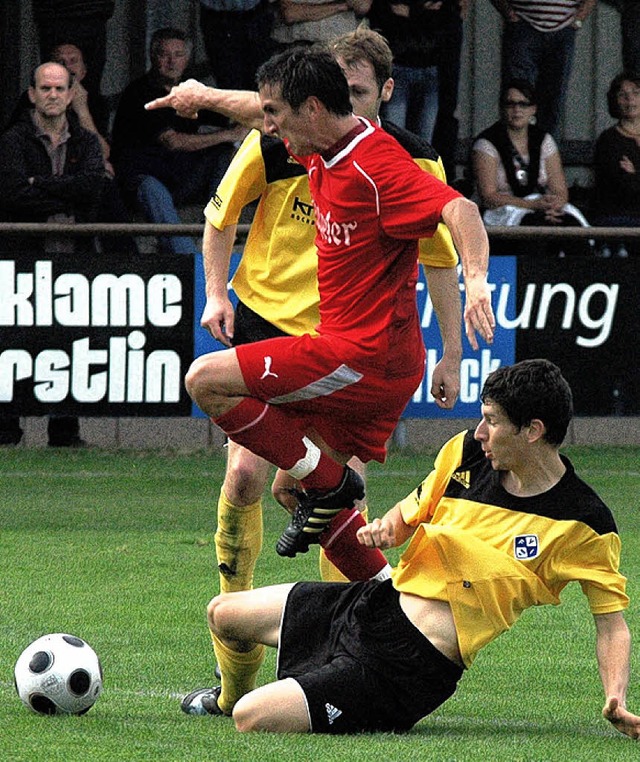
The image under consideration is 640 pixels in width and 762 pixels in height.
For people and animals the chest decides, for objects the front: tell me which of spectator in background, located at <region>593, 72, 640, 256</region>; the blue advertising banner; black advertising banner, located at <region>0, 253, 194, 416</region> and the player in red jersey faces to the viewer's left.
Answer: the player in red jersey

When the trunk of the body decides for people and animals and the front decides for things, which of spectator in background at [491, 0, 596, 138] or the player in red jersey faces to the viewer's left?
the player in red jersey

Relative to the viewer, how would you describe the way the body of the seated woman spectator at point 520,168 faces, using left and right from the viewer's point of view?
facing the viewer

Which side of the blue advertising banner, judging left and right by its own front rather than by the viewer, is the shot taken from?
front

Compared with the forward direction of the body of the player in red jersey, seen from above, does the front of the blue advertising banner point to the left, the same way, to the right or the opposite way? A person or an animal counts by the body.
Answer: to the left

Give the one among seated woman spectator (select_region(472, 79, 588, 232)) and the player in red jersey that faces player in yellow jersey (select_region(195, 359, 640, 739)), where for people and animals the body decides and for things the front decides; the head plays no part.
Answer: the seated woman spectator

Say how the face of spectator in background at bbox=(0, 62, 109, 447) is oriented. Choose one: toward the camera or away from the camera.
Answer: toward the camera

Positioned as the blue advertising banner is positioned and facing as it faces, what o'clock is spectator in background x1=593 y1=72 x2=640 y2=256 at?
The spectator in background is roughly at 7 o'clock from the blue advertising banner.

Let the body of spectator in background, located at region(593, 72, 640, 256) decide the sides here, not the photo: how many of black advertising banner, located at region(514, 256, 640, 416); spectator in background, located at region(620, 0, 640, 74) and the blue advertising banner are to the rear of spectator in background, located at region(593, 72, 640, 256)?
1

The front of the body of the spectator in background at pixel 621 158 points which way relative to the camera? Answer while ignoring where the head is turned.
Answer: toward the camera

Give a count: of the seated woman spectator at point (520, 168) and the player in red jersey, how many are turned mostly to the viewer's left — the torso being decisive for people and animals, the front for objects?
1

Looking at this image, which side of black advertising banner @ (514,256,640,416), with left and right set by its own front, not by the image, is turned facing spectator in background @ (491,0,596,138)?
back

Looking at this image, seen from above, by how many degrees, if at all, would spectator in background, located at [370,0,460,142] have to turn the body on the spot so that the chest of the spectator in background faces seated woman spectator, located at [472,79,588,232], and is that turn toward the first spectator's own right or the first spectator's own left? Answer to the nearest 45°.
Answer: approximately 90° to the first spectator's own left

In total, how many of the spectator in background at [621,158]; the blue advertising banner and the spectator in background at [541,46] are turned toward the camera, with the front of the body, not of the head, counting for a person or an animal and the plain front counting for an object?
3

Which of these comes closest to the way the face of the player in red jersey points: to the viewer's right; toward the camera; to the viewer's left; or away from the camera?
to the viewer's left

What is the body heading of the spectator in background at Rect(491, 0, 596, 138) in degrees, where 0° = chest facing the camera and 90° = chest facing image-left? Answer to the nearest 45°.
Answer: approximately 0°
